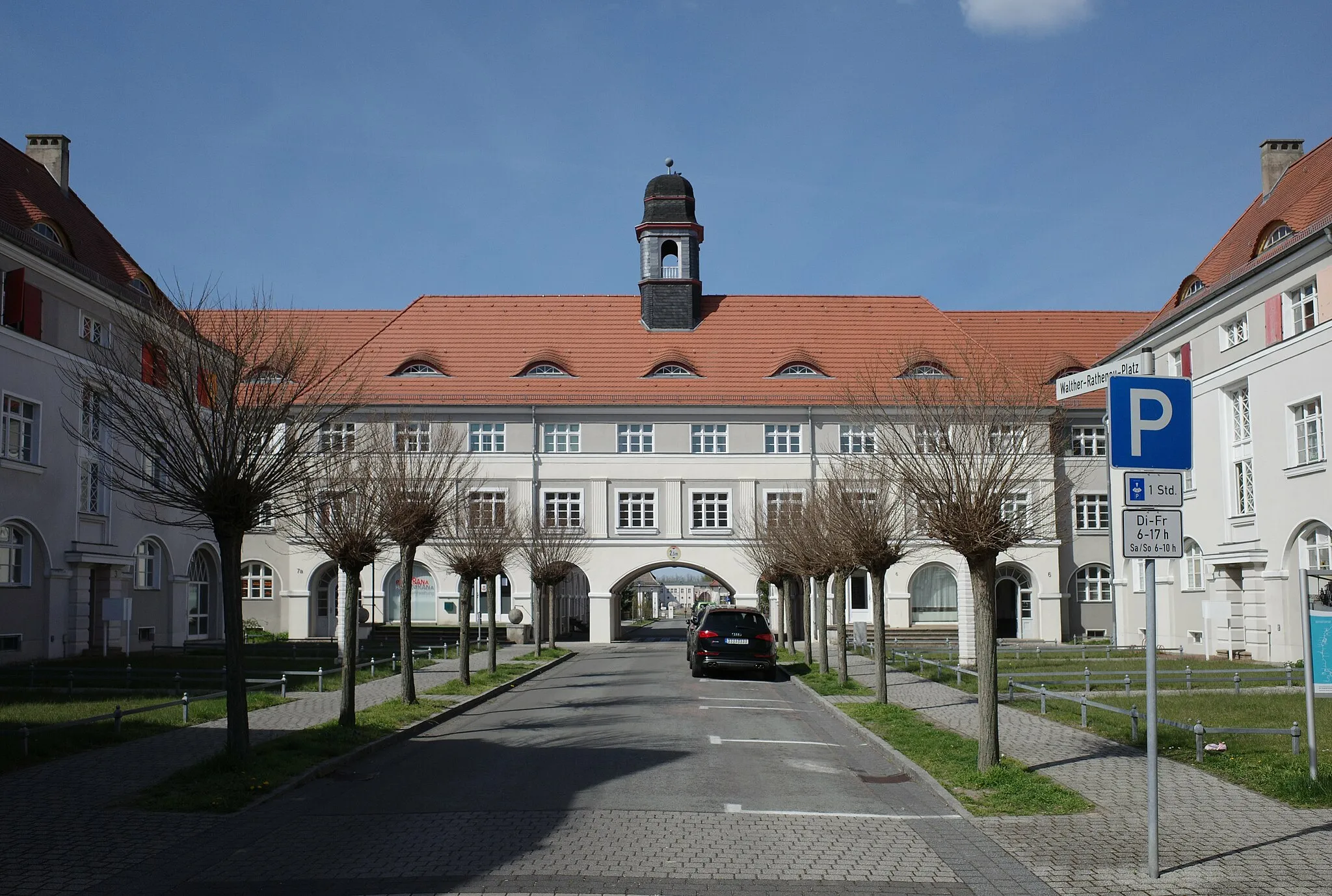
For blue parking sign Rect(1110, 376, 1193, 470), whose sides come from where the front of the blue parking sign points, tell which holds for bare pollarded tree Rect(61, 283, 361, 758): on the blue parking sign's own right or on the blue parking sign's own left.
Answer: on the blue parking sign's own right

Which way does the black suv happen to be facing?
away from the camera

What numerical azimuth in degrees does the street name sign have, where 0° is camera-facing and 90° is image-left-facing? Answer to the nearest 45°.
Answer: approximately 45°

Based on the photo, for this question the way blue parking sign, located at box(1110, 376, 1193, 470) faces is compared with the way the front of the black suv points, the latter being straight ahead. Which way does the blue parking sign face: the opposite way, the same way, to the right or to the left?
the opposite way

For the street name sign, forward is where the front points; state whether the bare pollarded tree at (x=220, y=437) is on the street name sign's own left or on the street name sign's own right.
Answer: on the street name sign's own right

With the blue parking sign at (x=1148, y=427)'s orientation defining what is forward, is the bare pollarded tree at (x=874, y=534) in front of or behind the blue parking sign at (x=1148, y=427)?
behind

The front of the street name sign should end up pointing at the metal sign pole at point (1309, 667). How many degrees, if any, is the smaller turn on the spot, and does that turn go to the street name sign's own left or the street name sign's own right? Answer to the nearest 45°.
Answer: approximately 180°
